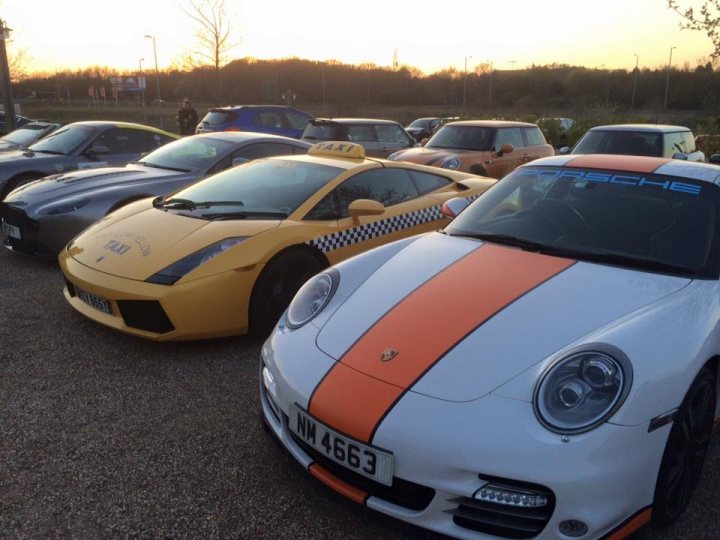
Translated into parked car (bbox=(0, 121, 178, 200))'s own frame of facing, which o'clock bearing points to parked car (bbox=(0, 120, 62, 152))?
parked car (bbox=(0, 120, 62, 152)) is roughly at 4 o'clock from parked car (bbox=(0, 121, 178, 200)).

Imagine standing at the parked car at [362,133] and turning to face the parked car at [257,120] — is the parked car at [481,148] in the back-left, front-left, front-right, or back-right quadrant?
back-left

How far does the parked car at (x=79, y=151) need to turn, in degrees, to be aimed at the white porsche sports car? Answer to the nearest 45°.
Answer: approximately 45° to its left

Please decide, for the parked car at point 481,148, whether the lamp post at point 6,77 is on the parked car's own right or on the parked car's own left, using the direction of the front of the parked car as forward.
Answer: on the parked car's own right

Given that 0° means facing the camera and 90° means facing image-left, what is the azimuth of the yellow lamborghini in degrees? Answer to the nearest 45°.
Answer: approximately 45°

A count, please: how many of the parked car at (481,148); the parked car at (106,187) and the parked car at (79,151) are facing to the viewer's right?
0

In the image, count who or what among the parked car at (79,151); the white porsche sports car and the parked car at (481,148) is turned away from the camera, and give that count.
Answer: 0

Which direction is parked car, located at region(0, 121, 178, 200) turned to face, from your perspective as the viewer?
facing the viewer and to the left of the viewer

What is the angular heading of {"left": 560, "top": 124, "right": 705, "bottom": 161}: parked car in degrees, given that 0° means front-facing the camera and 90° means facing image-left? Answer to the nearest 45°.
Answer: approximately 45°

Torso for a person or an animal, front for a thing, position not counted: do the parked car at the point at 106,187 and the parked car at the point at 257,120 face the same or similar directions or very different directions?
very different directions

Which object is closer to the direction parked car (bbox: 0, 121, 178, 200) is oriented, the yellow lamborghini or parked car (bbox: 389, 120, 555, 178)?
the yellow lamborghini

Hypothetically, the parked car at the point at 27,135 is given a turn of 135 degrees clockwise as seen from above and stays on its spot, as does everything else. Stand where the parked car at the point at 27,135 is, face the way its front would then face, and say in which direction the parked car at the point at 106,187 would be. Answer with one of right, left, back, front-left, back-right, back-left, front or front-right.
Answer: back

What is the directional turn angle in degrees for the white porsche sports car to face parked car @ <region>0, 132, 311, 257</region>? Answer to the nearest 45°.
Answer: approximately 90° to its right

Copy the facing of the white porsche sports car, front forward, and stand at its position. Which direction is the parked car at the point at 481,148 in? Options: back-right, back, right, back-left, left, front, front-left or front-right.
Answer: back-right
